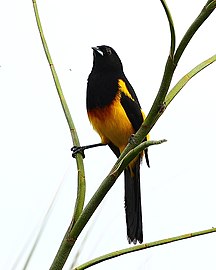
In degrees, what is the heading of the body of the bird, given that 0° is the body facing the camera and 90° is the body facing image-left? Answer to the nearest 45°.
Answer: approximately 45°

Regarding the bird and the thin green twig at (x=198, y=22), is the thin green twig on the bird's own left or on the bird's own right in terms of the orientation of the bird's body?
on the bird's own left
